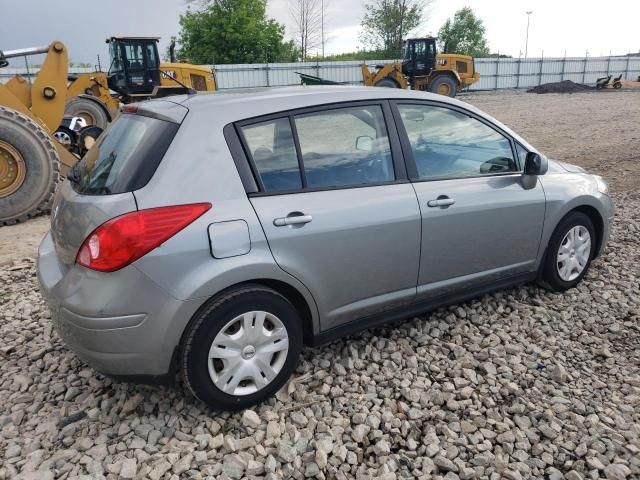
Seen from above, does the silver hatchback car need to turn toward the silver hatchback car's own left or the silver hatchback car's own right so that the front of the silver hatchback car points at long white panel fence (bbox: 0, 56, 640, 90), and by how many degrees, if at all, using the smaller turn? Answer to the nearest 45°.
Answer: approximately 45° to the silver hatchback car's own left

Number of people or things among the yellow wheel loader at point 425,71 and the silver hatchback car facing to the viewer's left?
1

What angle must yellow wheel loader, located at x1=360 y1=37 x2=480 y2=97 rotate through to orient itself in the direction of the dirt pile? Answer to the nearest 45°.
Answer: approximately 135° to its right

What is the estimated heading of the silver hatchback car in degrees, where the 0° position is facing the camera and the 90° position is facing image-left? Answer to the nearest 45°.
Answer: approximately 225°

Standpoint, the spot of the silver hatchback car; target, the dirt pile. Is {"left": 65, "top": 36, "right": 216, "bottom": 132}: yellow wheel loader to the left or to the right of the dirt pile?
left

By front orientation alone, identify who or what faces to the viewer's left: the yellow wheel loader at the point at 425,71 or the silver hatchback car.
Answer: the yellow wheel loader

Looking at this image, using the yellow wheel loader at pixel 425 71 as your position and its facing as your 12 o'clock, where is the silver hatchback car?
The silver hatchback car is roughly at 9 o'clock from the yellow wheel loader.

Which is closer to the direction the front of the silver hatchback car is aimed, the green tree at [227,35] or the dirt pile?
the dirt pile

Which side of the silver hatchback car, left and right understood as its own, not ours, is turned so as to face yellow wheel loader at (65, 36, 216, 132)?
left

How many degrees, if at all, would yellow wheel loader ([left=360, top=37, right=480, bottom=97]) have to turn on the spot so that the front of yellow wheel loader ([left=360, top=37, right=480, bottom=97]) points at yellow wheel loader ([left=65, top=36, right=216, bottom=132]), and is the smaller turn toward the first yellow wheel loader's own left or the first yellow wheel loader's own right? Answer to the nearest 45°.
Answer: approximately 45° to the first yellow wheel loader's own left

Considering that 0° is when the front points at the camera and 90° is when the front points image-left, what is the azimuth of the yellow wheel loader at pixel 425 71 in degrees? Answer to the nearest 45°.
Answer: approximately 90°

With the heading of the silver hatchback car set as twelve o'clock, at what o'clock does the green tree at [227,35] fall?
The green tree is roughly at 10 o'clock from the silver hatchback car.

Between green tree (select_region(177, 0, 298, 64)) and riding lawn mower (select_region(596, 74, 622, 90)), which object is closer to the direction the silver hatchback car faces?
the riding lawn mower

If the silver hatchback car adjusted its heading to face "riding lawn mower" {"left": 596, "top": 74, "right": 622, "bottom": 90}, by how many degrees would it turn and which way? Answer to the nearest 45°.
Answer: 0° — it already faces it

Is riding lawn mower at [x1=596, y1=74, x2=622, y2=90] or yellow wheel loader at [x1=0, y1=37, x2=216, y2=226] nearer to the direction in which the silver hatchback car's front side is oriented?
the riding lawn mower
